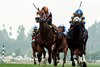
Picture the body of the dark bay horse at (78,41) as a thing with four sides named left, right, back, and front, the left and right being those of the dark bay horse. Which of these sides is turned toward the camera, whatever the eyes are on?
front

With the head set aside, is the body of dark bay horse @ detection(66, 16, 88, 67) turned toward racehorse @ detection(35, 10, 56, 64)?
no

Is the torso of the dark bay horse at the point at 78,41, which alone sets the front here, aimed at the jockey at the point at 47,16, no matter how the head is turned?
no
